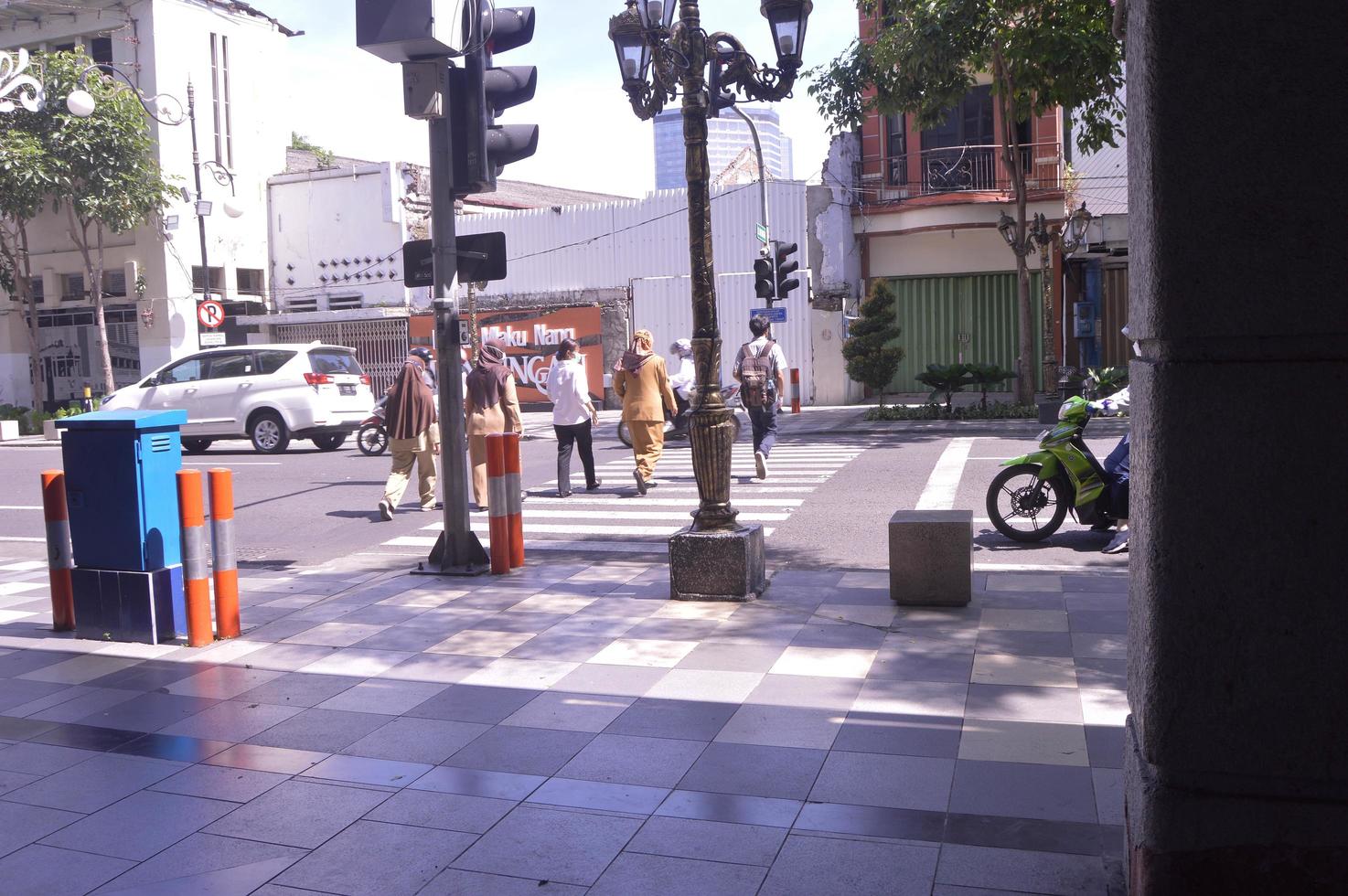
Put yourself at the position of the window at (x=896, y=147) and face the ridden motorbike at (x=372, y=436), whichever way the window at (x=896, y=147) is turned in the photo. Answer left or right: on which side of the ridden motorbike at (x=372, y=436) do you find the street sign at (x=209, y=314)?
right

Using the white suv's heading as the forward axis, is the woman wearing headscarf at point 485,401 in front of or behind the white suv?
behind

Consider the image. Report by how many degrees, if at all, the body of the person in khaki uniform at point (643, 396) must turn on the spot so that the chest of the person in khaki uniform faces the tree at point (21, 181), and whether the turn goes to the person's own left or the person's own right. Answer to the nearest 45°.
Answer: approximately 45° to the person's own left

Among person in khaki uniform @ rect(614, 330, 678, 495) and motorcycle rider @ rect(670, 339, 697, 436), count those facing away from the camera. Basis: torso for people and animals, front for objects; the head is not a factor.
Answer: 1

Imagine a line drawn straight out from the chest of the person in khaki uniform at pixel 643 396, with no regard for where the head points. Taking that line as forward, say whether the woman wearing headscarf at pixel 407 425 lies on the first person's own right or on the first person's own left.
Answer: on the first person's own left

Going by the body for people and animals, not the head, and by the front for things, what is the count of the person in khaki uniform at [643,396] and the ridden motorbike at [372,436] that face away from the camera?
1

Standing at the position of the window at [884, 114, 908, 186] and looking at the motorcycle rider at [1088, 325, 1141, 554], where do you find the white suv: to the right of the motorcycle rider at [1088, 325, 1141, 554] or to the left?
right

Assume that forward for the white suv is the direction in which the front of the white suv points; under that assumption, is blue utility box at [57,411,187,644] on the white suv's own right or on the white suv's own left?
on the white suv's own left

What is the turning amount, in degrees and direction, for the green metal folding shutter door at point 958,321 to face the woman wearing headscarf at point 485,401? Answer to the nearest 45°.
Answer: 0° — it already faces them

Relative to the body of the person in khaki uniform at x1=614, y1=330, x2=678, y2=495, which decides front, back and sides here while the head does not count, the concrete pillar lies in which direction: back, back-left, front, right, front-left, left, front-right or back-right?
back

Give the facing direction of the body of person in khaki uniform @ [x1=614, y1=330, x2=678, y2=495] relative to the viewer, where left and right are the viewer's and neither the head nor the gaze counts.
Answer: facing away from the viewer
